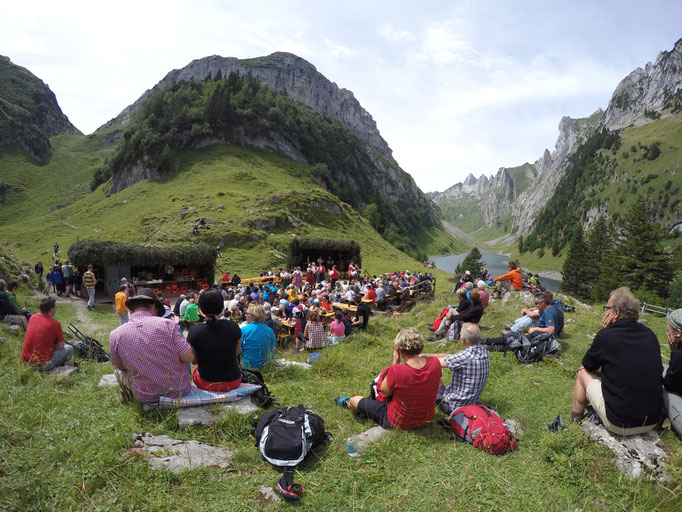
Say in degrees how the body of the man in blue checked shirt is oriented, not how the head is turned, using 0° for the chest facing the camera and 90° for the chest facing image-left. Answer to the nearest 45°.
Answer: approximately 135°

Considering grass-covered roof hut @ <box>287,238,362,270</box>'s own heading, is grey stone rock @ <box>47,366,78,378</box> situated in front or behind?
in front

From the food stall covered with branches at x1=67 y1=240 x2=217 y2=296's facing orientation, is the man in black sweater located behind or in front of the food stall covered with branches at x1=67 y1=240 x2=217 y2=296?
in front

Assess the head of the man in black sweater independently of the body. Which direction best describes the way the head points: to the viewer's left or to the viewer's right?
to the viewer's left

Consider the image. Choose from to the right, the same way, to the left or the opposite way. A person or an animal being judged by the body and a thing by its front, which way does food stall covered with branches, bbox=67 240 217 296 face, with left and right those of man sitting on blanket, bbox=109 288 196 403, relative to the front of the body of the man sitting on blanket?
the opposite way

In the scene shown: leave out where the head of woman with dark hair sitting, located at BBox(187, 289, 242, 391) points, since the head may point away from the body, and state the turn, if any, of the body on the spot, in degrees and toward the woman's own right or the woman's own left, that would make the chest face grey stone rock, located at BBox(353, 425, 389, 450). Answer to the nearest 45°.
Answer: approximately 135° to the woman's own right

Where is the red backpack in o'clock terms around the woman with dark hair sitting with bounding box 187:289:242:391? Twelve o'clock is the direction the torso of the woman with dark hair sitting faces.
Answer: The red backpack is roughly at 4 o'clock from the woman with dark hair sitting.

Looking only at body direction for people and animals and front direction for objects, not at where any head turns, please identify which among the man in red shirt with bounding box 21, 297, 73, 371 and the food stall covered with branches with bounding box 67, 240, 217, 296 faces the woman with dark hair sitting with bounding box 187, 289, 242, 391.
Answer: the food stall covered with branches

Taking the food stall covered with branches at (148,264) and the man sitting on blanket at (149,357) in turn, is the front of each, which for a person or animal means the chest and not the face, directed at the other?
yes

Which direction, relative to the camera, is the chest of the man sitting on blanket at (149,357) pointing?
away from the camera

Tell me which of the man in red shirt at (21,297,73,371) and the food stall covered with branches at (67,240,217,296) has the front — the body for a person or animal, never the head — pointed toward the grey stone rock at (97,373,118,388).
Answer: the food stall covered with branches

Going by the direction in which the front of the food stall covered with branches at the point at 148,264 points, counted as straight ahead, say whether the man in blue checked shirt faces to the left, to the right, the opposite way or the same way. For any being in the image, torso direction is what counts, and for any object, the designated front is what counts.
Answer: the opposite way

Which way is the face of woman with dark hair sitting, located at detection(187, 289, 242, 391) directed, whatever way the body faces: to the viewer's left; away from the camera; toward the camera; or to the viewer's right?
away from the camera
